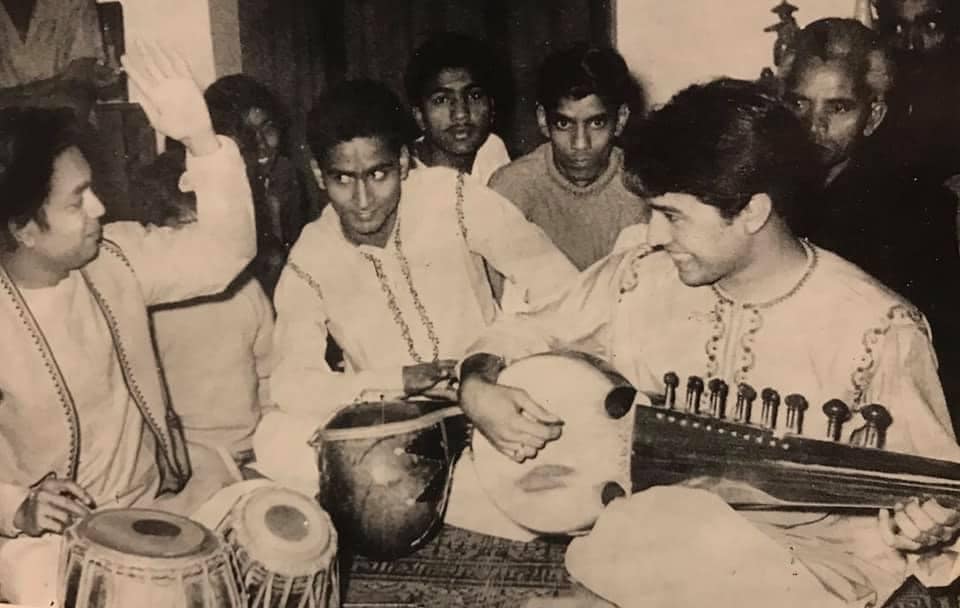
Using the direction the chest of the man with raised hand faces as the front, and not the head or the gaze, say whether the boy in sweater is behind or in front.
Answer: in front

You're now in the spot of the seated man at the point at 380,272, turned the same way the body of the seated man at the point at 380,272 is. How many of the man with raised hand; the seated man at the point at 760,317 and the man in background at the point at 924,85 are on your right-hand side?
1

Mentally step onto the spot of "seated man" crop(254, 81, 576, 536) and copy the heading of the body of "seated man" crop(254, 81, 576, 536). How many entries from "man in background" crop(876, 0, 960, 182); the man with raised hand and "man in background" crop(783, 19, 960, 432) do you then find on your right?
1

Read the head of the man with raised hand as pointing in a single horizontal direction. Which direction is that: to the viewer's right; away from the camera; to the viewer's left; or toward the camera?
to the viewer's right

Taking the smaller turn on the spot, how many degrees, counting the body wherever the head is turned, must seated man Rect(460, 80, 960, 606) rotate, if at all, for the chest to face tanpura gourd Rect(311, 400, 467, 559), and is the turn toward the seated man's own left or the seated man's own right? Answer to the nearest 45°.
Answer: approximately 45° to the seated man's own right

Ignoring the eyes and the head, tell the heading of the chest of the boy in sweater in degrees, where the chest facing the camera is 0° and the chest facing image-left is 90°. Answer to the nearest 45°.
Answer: approximately 0°

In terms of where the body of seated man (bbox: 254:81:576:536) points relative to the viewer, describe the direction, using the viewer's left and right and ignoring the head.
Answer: facing the viewer

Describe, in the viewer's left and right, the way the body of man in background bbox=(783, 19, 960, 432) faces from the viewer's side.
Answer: facing the viewer and to the left of the viewer

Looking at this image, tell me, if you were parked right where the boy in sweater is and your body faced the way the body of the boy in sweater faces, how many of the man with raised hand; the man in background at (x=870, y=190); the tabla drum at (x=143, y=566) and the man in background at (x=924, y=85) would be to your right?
2

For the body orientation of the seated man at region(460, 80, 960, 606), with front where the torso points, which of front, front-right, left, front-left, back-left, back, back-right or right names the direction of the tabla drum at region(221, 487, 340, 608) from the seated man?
front-right

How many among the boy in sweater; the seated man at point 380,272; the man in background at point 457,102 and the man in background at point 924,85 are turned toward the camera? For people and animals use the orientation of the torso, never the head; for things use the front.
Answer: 4
